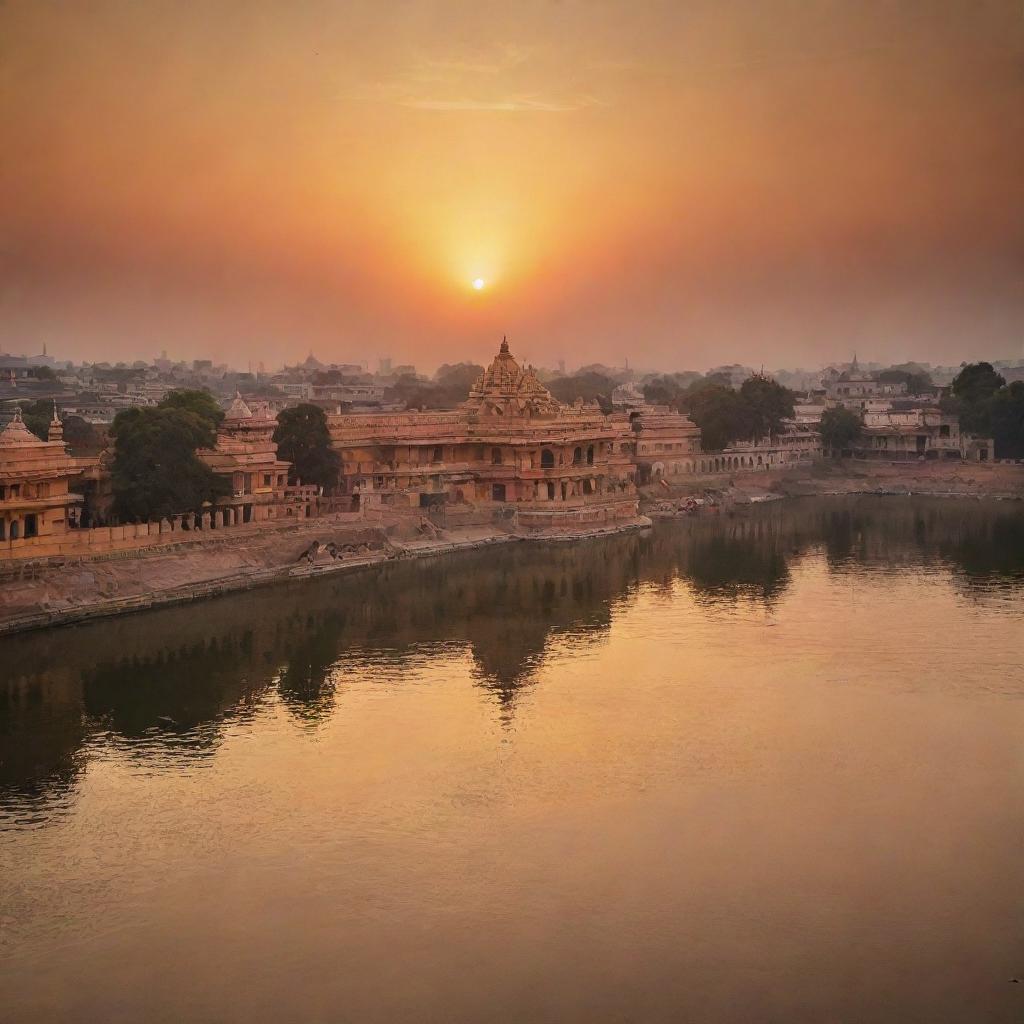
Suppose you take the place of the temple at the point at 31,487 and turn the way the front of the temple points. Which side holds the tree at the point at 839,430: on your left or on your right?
on your left

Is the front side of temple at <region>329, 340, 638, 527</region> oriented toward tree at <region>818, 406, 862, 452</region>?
no

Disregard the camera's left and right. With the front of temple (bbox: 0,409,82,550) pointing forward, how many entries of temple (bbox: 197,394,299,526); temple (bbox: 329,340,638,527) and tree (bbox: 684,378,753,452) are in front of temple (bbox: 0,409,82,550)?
0

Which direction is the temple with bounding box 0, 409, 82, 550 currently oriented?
toward the camera

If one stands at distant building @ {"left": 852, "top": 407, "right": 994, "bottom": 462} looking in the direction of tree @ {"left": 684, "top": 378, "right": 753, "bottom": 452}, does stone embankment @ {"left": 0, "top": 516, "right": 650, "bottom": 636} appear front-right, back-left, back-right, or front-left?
front-left

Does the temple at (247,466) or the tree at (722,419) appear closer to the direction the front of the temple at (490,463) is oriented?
the temple

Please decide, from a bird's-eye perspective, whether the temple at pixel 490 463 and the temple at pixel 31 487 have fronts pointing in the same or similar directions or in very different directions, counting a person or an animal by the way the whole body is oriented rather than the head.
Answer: same or similar directions

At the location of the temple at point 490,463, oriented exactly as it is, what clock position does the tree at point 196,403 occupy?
The tree is roughly at 2 o'clock from the temple.

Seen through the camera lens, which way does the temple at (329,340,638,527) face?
facing the viewer

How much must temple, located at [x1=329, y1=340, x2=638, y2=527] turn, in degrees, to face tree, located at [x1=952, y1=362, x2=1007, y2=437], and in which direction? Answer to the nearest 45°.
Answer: approximately 135° to its left

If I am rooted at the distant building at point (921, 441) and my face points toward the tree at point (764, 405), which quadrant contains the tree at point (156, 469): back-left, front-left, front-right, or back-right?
front-left

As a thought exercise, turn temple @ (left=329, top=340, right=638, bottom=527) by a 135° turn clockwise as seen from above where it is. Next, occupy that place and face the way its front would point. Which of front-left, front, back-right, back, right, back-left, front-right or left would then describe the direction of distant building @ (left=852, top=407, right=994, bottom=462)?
right

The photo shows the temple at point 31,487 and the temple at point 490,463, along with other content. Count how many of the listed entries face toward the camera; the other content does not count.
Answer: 2

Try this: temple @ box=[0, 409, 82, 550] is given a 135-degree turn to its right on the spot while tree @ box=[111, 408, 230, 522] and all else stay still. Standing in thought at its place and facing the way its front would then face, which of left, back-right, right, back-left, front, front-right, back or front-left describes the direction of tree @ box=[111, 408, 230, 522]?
right

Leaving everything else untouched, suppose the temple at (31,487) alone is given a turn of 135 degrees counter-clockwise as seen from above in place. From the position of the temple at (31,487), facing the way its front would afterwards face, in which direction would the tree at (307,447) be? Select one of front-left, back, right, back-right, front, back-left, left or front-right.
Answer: front

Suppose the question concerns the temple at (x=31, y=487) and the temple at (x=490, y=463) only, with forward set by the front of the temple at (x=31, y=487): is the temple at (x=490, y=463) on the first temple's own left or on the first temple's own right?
on the first temple's own left

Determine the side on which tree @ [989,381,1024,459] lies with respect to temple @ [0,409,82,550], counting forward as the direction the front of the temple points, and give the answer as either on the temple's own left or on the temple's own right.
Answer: on the temple's own left
